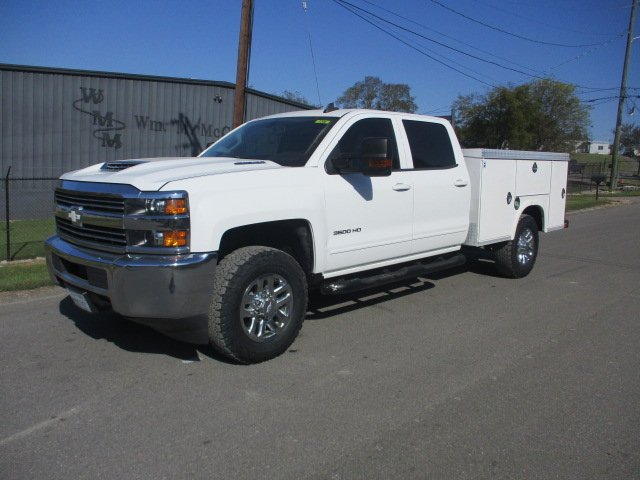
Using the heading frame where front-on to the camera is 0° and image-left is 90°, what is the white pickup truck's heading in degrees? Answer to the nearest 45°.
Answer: approximately 45°

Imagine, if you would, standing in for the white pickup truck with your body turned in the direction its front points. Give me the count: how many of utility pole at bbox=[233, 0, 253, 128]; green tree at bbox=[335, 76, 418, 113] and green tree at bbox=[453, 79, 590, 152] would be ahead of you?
0

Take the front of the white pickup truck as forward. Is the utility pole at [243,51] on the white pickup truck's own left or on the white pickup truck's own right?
on the white pickup truck's own right

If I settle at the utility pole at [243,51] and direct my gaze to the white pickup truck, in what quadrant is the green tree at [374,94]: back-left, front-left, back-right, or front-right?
back-left

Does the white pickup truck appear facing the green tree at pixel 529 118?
no

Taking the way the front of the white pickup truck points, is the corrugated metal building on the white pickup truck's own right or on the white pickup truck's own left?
on the white pickup truck's own right

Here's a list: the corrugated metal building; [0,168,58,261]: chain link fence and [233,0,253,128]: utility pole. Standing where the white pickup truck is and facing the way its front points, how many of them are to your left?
0

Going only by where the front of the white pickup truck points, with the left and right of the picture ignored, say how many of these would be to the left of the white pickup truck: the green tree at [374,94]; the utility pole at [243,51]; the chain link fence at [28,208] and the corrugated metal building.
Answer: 0

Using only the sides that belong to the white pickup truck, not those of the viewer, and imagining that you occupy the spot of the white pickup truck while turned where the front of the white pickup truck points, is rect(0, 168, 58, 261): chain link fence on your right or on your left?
on your right

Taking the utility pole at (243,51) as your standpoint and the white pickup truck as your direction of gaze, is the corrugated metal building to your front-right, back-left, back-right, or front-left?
back-right

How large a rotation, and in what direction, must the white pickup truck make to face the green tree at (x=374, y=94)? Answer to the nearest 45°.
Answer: approximately 135° to its right
